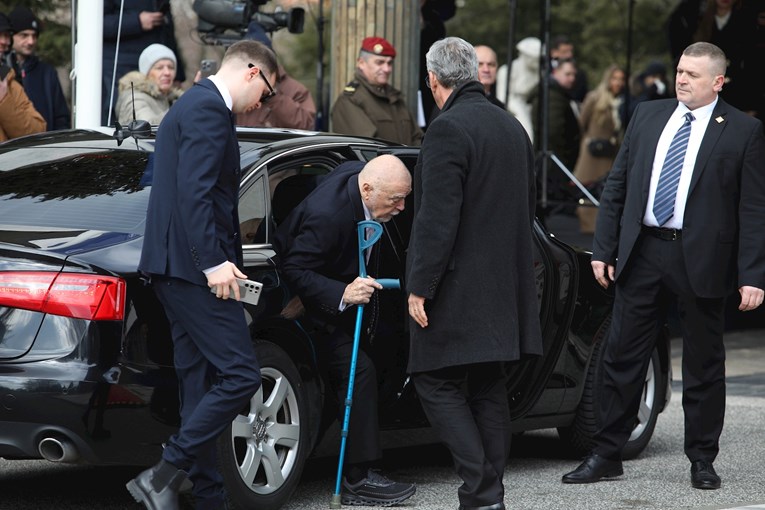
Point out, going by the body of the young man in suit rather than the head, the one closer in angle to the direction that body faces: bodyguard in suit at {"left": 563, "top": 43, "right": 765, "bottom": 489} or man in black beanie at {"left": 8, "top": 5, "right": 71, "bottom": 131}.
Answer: the bodyguard in suit

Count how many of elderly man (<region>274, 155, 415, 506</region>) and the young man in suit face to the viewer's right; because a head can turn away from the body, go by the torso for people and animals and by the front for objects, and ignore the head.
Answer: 2

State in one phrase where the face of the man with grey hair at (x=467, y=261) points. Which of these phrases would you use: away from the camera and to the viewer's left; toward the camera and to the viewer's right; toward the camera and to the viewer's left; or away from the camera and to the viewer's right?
away from the camera and to the viewer's left

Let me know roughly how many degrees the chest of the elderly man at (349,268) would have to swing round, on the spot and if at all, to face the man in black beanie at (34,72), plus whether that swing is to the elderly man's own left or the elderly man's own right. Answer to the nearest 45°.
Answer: approximately 135° to the elderly man's own left

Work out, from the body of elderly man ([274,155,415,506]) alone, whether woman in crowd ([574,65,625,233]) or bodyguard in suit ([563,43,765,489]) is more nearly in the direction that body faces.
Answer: the bodyguard in suit

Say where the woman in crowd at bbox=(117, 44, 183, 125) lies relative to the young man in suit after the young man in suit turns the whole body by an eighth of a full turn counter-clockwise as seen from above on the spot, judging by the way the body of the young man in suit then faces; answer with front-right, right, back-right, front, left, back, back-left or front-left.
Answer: front-left

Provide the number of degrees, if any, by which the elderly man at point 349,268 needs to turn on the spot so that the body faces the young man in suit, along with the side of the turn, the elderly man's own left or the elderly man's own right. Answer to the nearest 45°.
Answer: approximately 135° to the elderly man's own right

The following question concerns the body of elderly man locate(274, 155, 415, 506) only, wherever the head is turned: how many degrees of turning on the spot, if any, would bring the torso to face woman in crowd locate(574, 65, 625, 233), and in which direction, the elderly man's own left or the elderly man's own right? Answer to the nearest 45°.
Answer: approximately 90° to the elderly man's own left

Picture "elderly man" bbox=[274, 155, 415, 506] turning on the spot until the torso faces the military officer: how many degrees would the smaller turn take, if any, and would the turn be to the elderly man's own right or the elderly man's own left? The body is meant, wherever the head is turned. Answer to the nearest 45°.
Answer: approximately 90° to the elderly man's own left

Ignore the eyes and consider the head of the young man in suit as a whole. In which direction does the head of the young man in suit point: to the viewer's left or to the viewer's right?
to the viewer's right

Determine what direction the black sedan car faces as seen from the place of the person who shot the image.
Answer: facing away from the viewer and to the right of the viewer

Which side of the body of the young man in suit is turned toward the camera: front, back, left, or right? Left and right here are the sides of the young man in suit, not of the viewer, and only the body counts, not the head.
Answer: right

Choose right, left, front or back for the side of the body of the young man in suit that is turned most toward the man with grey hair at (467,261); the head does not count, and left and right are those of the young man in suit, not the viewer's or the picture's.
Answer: front

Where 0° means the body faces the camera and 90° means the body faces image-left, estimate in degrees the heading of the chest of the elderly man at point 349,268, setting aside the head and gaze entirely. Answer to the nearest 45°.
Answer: approximately 270°

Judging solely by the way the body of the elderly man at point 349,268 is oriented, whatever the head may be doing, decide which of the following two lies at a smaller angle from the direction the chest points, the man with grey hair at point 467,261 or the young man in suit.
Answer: the man with grey hair
